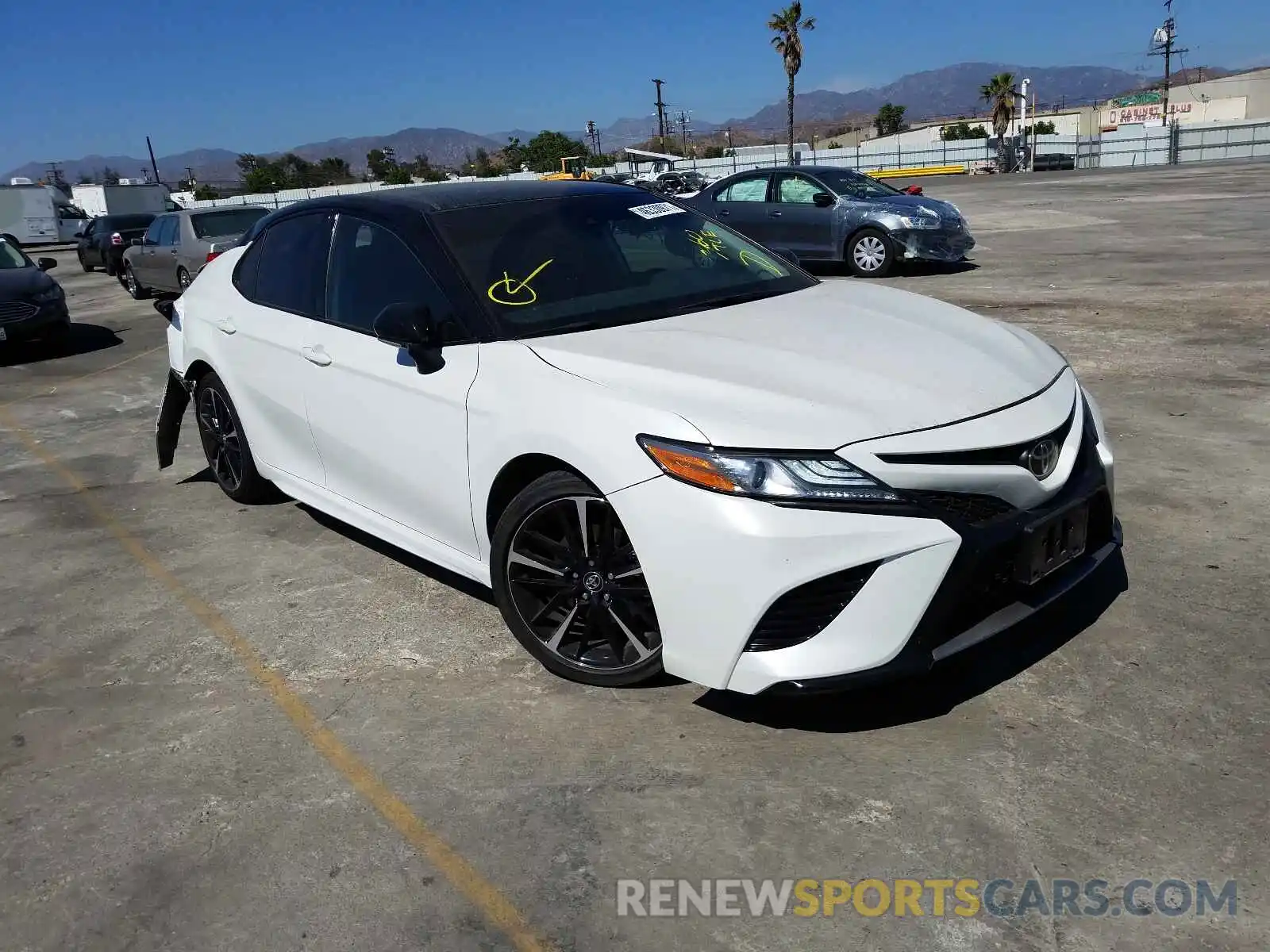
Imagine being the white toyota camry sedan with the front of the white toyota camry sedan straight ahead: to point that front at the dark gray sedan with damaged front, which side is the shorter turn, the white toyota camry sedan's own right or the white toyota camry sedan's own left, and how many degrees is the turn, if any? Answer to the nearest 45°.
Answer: approximately 135° to the white toyota camry sedan's own left

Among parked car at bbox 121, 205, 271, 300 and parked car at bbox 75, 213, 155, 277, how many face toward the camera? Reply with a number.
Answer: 0

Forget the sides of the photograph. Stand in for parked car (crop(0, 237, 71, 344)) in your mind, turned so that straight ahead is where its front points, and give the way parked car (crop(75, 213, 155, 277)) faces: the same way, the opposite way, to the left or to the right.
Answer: the opposite way

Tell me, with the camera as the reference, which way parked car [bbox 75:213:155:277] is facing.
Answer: facing away from the viewer and to the left of the viewer

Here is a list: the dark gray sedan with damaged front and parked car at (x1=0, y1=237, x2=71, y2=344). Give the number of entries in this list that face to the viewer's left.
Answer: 0

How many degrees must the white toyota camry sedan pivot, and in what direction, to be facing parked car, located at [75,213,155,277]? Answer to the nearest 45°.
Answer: approximately 180°

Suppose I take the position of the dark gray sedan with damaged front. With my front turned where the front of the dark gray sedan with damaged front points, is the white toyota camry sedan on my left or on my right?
on my right

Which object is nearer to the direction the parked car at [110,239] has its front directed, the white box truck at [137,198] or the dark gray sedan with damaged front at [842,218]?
the white box truck

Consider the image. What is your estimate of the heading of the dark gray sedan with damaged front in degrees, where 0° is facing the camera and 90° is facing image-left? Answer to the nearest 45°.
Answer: approximately 315°

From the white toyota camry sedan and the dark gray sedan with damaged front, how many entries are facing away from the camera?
0

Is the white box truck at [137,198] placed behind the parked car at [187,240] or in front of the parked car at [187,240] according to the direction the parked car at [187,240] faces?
in front

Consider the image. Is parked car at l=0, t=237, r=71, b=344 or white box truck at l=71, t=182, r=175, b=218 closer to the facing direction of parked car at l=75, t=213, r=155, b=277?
the white box truck
